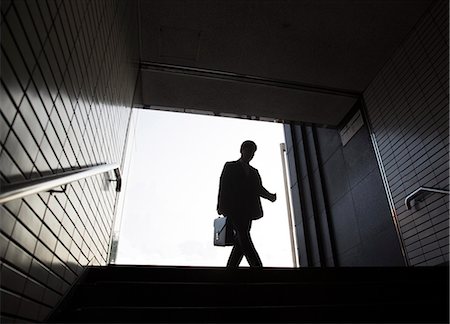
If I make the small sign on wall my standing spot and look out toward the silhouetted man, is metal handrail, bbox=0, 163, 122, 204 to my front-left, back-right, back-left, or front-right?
front-left

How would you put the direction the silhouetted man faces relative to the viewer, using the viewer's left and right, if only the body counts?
facing the viewer and to the right of the viewer

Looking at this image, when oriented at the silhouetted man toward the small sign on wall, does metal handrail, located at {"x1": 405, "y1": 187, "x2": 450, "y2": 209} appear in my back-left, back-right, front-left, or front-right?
front-right

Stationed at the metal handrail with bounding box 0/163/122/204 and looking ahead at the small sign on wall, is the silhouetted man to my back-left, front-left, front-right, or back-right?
front-left

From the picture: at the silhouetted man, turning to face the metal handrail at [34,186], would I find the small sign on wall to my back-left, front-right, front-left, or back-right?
back-left
